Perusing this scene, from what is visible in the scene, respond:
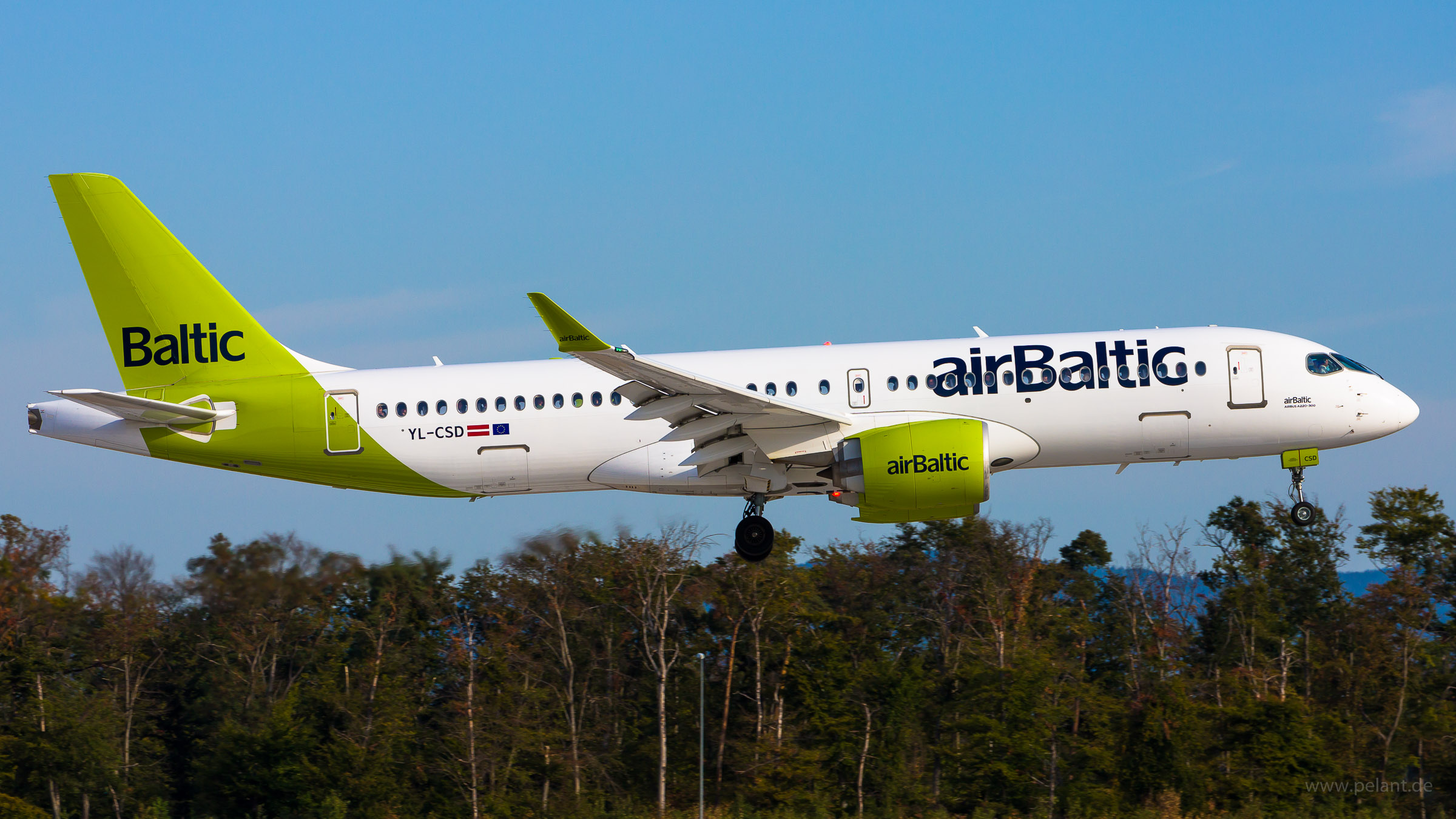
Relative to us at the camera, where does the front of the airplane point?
facing to the right of the viewer
